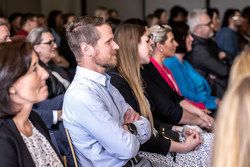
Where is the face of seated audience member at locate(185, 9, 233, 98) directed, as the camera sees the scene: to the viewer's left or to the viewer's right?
to the viewer's right

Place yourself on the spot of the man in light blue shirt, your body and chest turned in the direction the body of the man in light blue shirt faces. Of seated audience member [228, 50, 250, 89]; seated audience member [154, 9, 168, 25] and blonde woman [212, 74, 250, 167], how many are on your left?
1

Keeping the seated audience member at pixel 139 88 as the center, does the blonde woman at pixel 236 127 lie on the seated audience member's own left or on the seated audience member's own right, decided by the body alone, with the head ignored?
on the seated audience member's own right

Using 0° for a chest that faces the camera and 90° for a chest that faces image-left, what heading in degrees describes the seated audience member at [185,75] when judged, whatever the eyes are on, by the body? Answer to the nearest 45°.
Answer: approximately 270°

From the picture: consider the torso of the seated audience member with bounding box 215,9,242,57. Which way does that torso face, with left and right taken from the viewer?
facing to the right of the viewer

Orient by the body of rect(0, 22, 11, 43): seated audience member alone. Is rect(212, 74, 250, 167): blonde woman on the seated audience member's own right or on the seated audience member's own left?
on the seated audience member's own right

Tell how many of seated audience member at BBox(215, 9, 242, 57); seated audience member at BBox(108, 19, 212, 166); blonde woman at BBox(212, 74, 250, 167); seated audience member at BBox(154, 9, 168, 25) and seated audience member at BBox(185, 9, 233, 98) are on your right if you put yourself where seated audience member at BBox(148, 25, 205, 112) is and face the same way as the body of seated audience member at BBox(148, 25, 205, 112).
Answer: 2

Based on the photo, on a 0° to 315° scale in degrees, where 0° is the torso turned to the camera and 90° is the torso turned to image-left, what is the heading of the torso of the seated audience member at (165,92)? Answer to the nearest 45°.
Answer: approximately 270°
